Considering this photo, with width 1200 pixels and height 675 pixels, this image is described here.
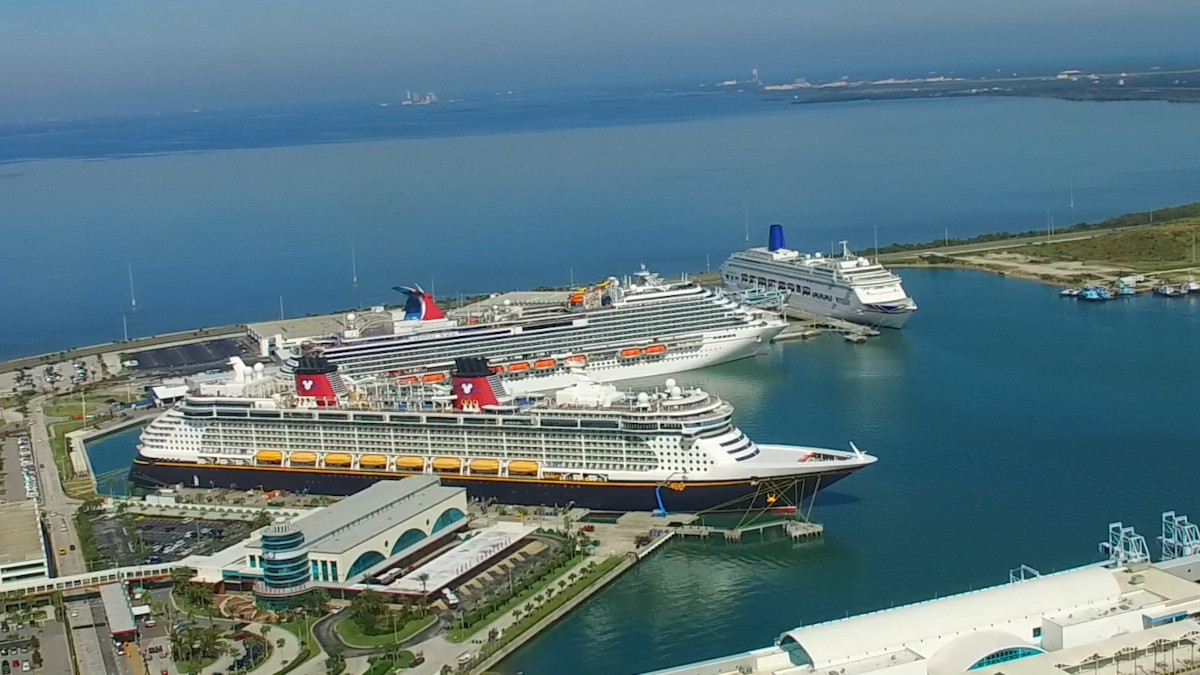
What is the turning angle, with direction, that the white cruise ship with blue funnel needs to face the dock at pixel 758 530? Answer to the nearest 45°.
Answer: approximately 45° to its right

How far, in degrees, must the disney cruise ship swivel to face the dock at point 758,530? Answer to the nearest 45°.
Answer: approximately 45° to its right

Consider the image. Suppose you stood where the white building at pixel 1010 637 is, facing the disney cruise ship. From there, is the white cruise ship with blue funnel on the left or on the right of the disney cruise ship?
right

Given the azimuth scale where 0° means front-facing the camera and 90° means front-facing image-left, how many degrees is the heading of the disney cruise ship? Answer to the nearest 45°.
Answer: approximately 270°

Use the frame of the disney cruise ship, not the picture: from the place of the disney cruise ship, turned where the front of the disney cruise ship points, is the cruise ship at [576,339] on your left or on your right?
on your left

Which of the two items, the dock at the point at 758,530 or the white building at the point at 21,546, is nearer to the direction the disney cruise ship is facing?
the dock

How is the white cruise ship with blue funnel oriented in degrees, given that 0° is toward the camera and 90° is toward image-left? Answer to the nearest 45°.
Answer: approximately 315°

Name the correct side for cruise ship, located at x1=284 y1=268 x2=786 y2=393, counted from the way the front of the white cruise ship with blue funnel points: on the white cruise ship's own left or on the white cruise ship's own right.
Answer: on the white cruise ship's own right

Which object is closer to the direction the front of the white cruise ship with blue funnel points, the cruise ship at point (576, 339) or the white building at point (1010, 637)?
the white building

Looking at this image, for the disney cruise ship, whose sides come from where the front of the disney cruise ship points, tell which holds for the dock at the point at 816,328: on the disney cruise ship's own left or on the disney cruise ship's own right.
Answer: on the disney cruise ship's own left

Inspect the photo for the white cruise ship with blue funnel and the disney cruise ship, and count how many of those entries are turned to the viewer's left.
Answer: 0

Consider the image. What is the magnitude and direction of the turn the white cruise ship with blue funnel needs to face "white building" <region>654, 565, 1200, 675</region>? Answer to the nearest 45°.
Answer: approximately 45° to its right
